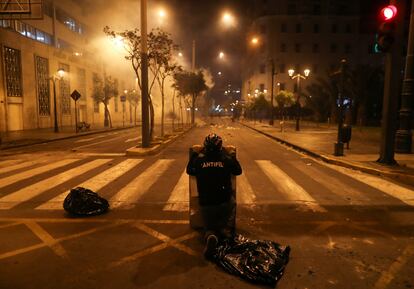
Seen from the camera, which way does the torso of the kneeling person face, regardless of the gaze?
away from the camera

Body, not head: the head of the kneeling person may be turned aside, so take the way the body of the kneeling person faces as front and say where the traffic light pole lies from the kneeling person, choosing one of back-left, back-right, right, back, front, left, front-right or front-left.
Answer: front-right

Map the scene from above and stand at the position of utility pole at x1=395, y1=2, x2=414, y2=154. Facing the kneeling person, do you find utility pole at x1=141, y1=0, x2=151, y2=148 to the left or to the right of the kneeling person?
right

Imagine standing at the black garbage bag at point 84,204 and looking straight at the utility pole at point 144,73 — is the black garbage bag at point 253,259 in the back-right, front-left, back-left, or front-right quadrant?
back-right

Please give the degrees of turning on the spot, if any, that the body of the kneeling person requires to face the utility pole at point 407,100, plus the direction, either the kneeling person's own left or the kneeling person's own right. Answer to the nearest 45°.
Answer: approximately 45° to the kneeling person's own right

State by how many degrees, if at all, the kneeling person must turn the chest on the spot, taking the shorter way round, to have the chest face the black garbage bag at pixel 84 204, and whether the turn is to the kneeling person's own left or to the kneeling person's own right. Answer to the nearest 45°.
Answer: approximately 45° to the kneeling person's own left

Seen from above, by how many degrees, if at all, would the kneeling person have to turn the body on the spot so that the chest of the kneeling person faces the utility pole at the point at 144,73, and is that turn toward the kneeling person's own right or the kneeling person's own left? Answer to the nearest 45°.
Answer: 0° — they already face it
